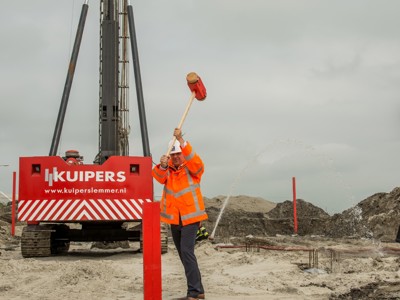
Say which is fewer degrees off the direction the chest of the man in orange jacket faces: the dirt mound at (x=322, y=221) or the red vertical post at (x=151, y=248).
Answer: the red vertical post

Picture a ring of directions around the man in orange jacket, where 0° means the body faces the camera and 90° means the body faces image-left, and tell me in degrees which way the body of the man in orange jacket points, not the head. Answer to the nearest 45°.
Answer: approximately 45°

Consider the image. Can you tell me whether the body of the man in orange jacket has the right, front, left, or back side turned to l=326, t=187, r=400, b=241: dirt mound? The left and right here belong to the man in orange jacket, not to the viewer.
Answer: back

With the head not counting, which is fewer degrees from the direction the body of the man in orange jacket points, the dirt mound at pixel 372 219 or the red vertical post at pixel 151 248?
the red vertical post

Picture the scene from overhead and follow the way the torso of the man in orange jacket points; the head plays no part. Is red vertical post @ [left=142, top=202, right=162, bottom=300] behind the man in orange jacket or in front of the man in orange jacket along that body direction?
in front
